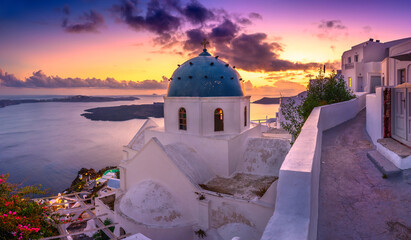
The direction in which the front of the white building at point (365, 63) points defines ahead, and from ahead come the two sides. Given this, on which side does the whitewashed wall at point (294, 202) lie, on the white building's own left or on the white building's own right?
on the white building's own left

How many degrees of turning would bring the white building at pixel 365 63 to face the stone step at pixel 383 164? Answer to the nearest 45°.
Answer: approximately 45° to its left

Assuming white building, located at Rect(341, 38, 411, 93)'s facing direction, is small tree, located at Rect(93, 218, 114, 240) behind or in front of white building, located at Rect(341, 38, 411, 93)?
in front

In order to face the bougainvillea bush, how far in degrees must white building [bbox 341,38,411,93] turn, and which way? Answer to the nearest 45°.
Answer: approximately 45° to its left

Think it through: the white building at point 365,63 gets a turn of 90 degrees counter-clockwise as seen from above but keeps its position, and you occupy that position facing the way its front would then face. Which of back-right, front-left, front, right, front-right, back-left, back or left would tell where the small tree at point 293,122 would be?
front-right

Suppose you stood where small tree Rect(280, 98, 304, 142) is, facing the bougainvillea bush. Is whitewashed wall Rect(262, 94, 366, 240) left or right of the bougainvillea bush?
left

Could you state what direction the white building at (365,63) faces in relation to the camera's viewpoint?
facing the viewer and to the left of the viewer

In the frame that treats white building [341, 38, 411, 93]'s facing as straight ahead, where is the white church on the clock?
The white church is roughly at 11 o'clock from the white building.
